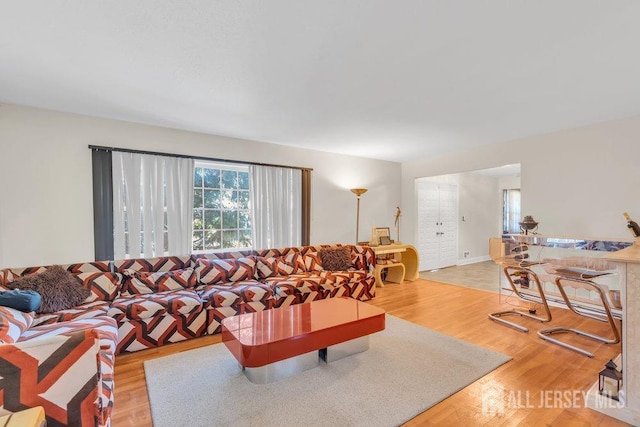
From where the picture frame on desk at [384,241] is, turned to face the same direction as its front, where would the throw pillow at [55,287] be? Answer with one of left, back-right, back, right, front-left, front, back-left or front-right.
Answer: front-right

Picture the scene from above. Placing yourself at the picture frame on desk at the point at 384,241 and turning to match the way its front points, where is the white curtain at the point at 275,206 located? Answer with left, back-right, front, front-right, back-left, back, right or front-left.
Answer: front-right

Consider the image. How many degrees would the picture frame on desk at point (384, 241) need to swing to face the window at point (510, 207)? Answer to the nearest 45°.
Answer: approximately 135° to its left

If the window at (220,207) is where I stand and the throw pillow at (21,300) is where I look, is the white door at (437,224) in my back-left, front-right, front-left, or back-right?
back-left

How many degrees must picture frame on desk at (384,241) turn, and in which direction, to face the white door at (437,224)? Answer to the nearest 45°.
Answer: approximately 135° to its left

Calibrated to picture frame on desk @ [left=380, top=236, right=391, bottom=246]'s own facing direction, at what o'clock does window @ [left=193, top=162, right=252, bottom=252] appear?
The window is roughly at 2 o'clock from the picture frame on desk.

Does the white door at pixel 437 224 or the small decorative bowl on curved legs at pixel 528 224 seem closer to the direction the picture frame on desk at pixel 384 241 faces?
the small decorative bowl on curved legs

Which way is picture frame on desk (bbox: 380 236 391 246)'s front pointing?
toward the camera

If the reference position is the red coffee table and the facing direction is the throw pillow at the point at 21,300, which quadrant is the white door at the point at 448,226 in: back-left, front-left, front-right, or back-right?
back-right

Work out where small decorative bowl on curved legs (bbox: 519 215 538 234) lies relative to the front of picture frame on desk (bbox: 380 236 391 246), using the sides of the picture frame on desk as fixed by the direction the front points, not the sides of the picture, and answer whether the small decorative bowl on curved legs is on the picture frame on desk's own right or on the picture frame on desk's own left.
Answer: on the picture frame on desk's own left

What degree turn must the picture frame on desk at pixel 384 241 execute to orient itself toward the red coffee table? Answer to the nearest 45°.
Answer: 0° — it already faces it

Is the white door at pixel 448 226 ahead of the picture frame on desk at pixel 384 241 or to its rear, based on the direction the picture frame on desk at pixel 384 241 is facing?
to the rear

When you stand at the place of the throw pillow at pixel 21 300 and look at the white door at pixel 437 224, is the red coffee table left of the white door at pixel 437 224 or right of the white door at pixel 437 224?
right
